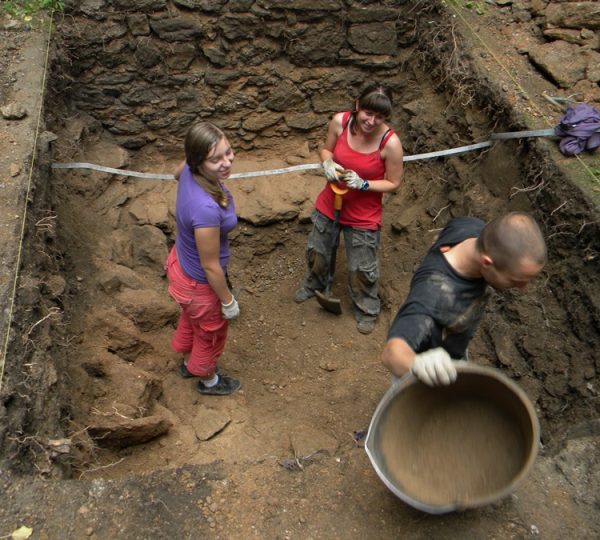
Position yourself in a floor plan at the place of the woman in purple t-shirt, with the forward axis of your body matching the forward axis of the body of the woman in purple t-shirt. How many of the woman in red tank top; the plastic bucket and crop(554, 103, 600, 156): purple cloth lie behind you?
0

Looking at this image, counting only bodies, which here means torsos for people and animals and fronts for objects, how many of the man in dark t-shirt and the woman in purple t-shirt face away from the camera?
0

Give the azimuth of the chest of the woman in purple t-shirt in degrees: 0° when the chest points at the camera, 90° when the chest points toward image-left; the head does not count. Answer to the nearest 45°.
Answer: approximately 270°

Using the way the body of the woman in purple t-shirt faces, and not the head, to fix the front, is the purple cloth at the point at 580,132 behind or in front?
in front

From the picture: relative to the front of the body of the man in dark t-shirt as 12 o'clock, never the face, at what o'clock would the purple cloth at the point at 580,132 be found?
The purple cloth is roughly at 8 o'clock from the man in dark t-shirt.

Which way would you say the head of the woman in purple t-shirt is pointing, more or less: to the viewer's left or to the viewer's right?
to the viewer's right

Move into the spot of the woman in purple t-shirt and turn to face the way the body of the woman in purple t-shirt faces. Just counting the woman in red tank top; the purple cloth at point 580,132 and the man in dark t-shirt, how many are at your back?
0
